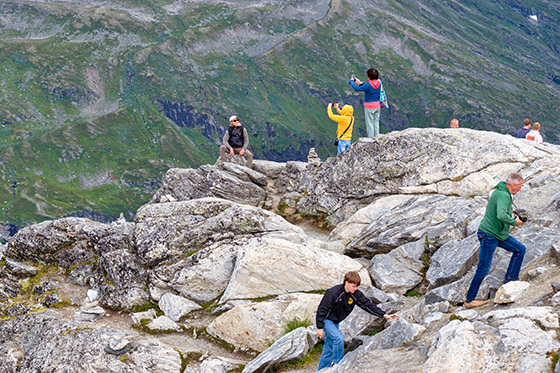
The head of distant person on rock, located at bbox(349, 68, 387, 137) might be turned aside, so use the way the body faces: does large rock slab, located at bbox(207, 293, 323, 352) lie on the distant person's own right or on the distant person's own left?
on the distant person's own left

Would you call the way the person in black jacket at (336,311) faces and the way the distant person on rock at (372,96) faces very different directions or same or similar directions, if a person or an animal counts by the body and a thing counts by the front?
very different directions

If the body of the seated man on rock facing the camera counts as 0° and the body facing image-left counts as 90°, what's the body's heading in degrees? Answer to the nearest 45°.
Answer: approximately 0°

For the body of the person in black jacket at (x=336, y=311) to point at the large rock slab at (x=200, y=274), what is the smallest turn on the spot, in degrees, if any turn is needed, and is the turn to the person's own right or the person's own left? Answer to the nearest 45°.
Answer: approximately 180°

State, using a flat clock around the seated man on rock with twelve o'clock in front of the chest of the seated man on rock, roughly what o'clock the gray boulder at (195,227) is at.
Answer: The gray boulder is roughly at 12 o'clock from the seated man on rock.

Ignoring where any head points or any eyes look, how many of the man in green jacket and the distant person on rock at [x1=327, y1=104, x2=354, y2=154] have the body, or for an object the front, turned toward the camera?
0

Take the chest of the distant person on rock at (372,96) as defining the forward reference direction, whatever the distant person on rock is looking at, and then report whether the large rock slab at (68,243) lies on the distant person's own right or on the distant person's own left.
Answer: on the distant person's own left
